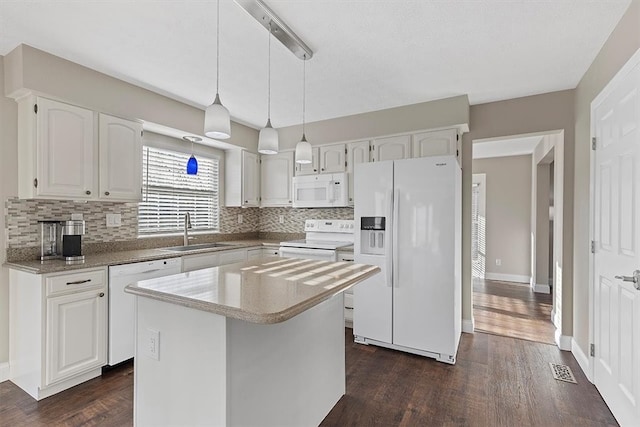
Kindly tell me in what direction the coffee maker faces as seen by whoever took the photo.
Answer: facing the viewer and to the right of the viewer

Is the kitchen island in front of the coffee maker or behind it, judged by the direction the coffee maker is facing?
in front

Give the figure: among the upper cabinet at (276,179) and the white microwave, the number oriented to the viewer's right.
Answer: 0

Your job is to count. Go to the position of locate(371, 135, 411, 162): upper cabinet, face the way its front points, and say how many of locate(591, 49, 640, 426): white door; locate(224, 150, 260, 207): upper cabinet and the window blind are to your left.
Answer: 1

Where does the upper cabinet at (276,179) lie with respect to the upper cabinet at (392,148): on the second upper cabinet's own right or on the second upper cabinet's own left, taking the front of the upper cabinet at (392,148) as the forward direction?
on the second upper cabinet's own right

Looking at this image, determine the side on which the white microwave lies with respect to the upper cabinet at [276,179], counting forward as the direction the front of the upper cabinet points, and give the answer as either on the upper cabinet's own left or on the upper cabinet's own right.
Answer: on the upper cabinet's own left

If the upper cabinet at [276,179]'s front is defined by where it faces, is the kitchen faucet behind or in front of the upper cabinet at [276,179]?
in front

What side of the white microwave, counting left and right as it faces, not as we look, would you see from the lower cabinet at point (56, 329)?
front

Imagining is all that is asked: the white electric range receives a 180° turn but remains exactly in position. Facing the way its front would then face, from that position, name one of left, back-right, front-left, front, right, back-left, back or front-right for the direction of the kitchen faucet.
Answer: back-left

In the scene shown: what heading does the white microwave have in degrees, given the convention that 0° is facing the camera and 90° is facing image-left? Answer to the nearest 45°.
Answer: approximately 45°

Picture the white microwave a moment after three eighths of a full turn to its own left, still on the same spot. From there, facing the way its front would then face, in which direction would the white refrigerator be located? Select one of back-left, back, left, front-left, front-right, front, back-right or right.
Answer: front-right

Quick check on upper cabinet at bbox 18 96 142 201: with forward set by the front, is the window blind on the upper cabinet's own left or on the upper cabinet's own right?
on the upper cabinet's own left

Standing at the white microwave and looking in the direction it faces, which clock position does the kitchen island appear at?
The kitchen island is roughly at 11 o'clock from the white microwave.

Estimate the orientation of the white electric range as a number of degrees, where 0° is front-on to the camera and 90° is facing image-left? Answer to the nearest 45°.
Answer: approximately 45°

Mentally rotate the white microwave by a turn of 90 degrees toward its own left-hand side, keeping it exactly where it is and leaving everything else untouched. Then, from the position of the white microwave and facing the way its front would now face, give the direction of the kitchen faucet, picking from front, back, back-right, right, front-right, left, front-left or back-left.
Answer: back-right
